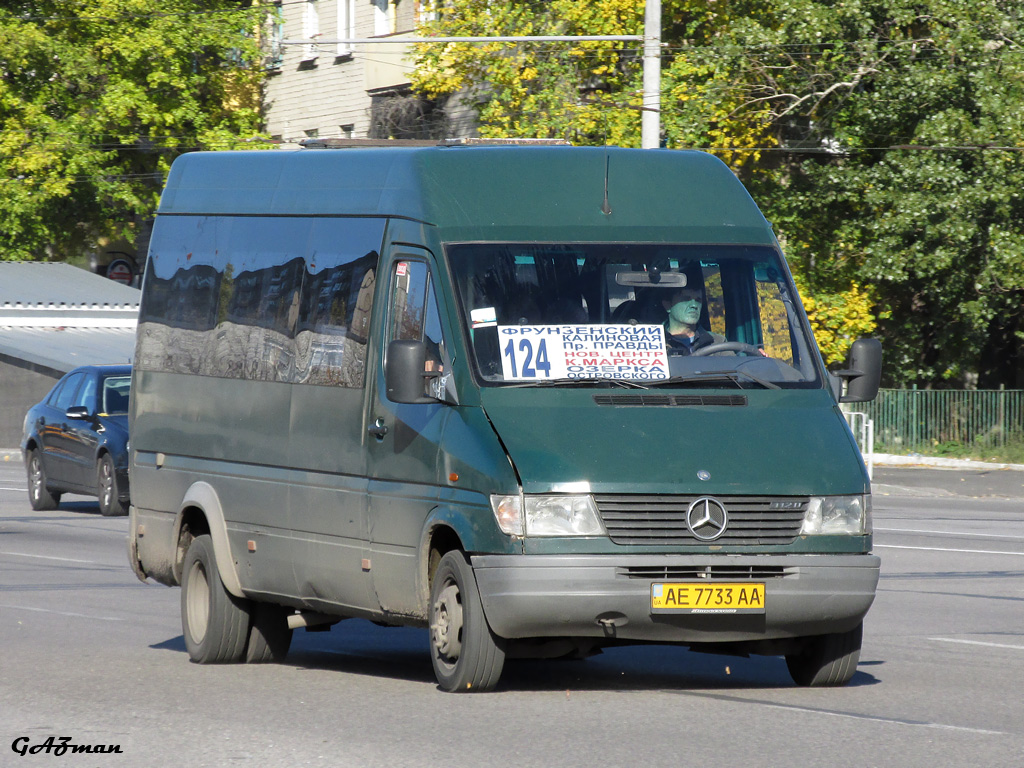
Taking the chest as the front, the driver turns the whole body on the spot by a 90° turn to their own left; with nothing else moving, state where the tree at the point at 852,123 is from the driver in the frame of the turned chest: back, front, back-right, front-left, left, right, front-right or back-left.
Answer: front-left

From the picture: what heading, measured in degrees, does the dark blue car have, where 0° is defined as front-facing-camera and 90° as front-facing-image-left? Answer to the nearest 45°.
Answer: approximately 315°

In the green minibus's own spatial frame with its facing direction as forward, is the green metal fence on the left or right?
on its left

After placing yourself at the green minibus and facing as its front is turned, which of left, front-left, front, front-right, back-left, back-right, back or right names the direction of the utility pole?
back-left

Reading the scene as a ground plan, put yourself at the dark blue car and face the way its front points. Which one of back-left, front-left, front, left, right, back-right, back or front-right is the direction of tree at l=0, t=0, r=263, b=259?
back-left

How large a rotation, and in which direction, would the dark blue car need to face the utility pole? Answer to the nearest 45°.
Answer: approximately 45° to its left

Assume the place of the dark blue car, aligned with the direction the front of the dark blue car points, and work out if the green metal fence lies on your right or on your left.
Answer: on your left

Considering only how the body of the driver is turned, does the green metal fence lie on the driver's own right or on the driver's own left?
on the driver's own left

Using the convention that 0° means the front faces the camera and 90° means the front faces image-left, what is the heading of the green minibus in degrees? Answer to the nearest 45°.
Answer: approximately 315°

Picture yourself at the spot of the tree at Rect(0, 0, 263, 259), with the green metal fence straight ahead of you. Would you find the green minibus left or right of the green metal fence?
right

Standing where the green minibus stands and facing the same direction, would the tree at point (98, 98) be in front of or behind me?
behind

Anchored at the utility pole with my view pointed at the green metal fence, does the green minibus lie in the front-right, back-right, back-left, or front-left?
back-right
